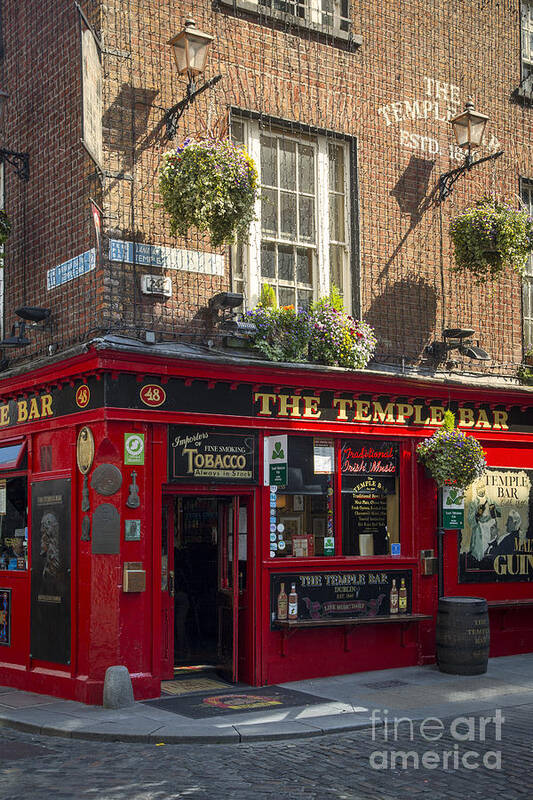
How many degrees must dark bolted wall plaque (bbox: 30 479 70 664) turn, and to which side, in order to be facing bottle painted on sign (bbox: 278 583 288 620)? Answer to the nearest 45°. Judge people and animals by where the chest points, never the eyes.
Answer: approximately 135° to its left

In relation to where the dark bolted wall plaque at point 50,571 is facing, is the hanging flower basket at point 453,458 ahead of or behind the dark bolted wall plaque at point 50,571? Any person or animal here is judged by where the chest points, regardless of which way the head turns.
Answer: behind

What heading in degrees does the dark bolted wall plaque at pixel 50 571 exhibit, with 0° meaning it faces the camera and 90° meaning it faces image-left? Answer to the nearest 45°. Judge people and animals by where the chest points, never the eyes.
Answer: approximately 45°

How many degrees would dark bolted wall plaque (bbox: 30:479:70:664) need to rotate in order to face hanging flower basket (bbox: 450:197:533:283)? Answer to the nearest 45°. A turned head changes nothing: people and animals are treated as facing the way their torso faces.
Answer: approximately 135° to its left

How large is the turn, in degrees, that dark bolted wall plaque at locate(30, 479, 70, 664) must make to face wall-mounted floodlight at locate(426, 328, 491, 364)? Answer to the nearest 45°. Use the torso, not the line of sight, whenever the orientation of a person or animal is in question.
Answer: approximately 135° to its left
